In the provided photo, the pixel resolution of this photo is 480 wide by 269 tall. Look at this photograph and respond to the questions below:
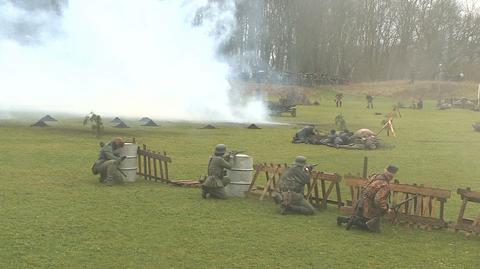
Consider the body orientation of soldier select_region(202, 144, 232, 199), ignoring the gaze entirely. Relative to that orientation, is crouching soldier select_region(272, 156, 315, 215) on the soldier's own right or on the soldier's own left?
on the soldier's own right

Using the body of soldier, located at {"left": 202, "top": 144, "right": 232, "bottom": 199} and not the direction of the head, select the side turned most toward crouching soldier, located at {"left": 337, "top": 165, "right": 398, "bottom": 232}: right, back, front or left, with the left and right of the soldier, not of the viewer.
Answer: right

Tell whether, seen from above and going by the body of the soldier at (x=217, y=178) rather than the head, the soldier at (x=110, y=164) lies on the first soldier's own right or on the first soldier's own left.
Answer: on the first soldier's own left

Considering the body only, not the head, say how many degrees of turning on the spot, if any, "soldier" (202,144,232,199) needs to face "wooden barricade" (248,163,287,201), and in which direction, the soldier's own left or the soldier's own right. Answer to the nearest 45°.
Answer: approximately 45° to the soldier's own right

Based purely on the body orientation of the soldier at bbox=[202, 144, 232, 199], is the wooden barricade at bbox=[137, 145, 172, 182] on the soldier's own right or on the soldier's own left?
on the soldier's own left

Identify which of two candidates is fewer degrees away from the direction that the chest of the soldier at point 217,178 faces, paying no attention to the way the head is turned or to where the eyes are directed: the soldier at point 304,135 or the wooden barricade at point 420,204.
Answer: the soldier

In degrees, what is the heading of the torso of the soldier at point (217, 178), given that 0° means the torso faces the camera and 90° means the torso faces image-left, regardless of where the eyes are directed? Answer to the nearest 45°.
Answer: approximately 225°

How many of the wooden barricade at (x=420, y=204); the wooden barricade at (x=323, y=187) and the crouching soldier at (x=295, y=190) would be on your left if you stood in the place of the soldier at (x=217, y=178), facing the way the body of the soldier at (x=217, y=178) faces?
0

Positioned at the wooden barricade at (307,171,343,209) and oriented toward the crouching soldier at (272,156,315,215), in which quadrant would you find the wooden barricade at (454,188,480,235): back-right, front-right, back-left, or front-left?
back-left
